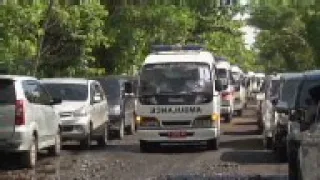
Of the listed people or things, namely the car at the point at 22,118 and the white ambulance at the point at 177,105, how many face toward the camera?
1

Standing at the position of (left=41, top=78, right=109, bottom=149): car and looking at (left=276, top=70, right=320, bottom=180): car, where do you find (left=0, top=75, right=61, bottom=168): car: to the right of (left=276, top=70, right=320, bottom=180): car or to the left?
right

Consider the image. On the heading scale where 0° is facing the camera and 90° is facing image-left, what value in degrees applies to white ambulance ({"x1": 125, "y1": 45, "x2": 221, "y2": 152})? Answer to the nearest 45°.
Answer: approximately 0°

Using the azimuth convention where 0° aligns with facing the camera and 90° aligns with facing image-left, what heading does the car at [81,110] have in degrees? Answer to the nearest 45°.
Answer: approximately 45°

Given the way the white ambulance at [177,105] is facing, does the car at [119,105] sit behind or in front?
behind

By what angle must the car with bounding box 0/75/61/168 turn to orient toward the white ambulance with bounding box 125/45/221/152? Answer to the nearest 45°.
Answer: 0° — it already faces it

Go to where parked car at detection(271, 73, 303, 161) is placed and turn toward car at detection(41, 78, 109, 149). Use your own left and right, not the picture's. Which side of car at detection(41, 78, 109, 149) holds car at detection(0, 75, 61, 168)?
left

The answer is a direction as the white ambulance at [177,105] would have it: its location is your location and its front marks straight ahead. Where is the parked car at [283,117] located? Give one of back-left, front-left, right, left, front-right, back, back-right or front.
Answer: front-left

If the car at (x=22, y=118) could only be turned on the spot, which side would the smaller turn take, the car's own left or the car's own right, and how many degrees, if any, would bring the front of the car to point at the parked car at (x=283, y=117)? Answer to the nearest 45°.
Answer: approximately 45° to the car's own right

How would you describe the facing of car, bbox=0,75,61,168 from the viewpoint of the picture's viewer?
facing away from the viewer and to the right of the viewer

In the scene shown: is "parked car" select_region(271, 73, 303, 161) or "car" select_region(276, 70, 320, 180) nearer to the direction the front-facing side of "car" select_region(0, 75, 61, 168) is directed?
the parked car

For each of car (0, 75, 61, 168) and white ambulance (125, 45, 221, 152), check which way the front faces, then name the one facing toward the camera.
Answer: the white ambulance

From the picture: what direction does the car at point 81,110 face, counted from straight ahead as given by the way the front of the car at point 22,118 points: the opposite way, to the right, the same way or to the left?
the opposite way

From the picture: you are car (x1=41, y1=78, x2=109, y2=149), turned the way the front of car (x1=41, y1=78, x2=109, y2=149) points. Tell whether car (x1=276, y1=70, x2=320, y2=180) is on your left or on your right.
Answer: on your left
